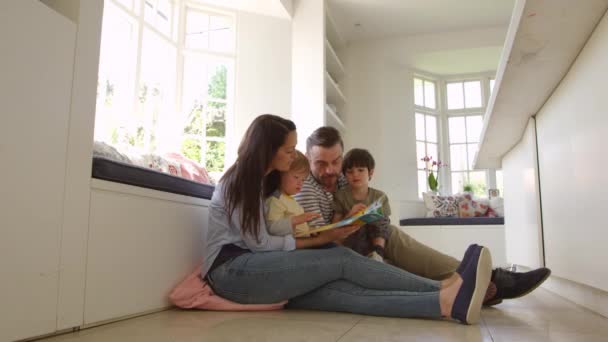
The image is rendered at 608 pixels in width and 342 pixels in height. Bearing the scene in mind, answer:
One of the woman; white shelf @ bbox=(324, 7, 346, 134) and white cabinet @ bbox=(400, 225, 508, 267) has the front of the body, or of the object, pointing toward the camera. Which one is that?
white cabinet @ bbox=(400, 225, 508, 267)

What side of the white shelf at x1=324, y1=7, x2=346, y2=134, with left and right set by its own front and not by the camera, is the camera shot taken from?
right

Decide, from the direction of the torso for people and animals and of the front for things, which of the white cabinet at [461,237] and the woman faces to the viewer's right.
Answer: the woman

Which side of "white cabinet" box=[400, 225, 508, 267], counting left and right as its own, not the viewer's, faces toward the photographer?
front

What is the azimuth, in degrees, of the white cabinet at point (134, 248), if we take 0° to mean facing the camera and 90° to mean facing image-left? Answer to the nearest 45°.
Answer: approximately 315°

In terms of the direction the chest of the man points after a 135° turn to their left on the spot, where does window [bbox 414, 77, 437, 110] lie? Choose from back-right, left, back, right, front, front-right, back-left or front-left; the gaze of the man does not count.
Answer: front

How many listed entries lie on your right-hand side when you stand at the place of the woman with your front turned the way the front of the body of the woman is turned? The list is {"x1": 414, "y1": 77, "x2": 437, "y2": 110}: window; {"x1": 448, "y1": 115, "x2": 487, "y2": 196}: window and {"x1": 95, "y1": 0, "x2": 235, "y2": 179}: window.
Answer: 0

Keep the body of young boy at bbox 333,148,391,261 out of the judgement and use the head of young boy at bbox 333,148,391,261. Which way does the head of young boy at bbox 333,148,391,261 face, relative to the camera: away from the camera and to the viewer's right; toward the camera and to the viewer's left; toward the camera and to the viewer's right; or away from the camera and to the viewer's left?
toward the camera and to the viewer's left

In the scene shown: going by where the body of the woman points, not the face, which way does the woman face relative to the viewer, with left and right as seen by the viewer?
facing to the right of the viewer

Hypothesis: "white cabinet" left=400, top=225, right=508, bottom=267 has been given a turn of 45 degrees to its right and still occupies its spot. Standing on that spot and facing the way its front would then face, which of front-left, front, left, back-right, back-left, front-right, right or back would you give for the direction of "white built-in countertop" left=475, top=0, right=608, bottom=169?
front-left

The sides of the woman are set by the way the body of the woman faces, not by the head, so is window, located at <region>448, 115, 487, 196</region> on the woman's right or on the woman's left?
on the woman's left

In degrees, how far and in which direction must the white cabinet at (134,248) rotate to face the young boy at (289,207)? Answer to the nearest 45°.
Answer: approximately 45° to its left

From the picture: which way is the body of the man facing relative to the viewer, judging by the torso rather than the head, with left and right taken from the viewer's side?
facing the viewer and to the right of the viewer

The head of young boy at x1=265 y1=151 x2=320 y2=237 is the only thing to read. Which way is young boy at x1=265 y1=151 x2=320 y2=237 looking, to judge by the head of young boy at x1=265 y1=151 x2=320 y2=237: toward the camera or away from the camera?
toward the camera

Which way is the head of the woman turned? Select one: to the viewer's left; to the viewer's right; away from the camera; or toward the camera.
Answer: to the viewer's right

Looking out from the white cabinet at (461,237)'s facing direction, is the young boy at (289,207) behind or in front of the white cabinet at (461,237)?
in front

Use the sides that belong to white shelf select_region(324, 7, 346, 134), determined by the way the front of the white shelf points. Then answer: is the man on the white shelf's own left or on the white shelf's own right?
on the white shelf's own right
